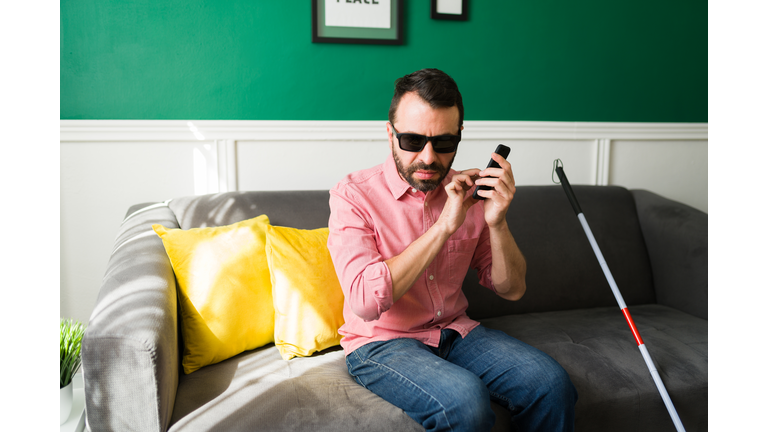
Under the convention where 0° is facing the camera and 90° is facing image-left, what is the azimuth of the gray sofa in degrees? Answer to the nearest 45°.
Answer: approximately 0°

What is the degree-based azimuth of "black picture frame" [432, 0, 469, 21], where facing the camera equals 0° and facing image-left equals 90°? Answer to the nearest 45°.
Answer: approximately 0°

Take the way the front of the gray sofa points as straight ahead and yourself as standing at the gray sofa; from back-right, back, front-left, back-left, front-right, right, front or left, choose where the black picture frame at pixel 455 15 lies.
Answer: back

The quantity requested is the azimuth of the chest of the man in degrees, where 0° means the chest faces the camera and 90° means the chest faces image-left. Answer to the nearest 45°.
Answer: approximately 315°

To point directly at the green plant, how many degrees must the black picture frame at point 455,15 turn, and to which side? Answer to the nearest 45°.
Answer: approximately 45° to its right
